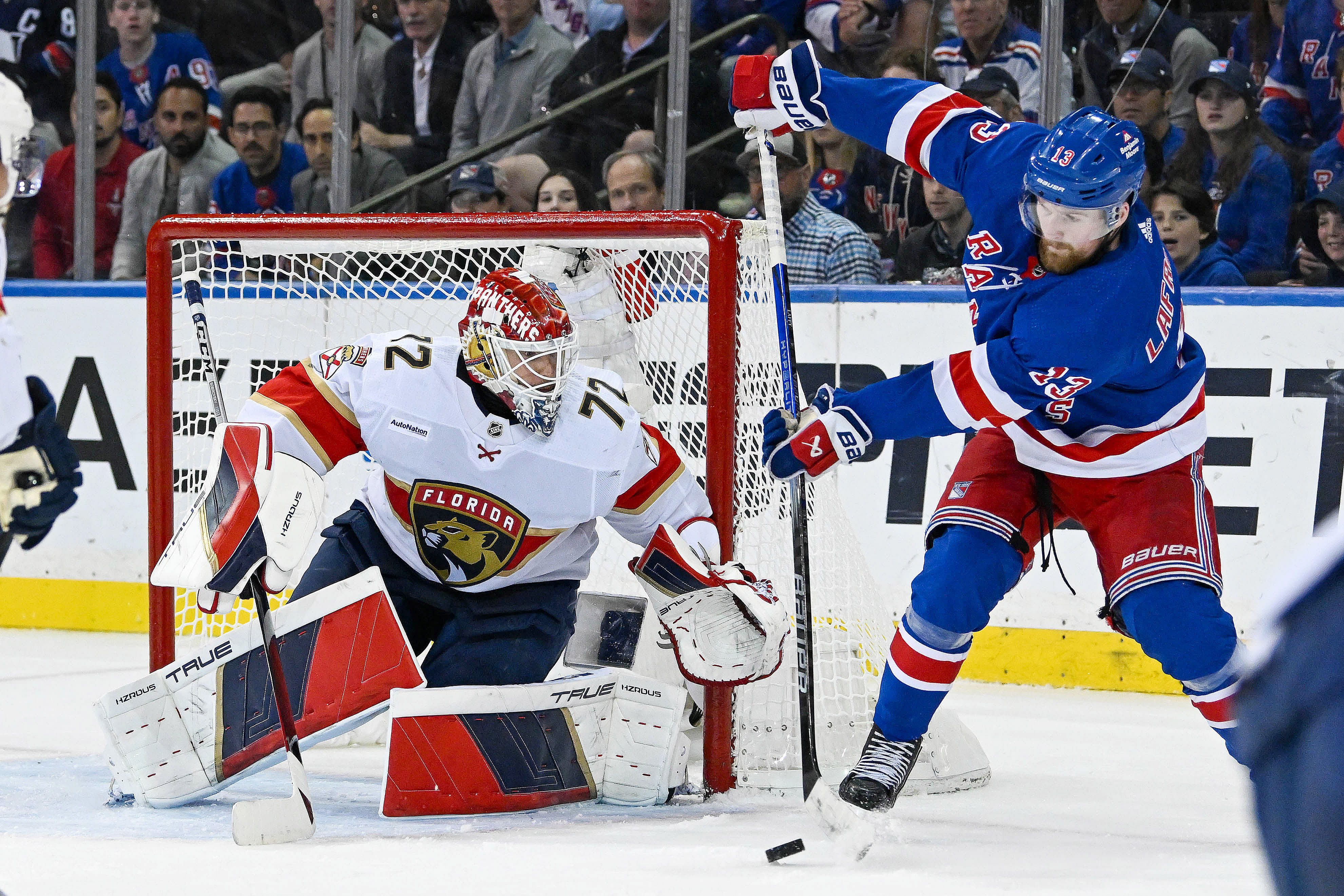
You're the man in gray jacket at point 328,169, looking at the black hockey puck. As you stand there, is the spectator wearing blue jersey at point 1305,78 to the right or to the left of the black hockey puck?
left

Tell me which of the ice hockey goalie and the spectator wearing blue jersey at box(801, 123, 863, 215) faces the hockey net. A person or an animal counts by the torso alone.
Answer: the spectator wearing blue jersey

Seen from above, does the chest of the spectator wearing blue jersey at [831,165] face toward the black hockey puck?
yes

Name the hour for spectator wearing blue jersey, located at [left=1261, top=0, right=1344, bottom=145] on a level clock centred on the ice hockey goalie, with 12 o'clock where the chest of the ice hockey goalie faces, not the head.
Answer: The spectator wearing blue jersey is roughly at 8 o'clock from the ice hockey goalie.

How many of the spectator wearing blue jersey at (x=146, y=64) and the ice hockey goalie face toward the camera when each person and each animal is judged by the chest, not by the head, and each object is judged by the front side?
2

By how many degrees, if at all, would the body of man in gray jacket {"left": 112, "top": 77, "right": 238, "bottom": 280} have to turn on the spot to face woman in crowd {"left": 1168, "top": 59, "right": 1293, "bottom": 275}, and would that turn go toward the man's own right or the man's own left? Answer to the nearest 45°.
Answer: approximately 45° to the man's own left

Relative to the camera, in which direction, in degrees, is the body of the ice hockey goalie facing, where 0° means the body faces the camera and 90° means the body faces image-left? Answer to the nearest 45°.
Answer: approximately 0°

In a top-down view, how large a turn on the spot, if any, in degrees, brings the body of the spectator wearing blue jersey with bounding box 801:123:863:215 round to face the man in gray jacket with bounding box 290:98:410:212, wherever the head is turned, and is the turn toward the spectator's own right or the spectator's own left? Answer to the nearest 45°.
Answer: approximately 90° to the spectator's own right

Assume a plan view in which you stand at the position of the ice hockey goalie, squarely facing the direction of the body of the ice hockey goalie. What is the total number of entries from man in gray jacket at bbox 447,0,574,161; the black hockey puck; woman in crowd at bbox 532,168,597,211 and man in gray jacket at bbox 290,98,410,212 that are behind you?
3

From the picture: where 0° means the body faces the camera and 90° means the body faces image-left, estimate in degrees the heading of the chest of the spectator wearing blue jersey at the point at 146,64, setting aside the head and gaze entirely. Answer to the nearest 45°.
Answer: approximately 0°
